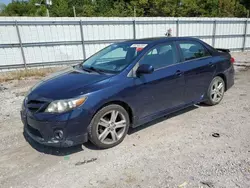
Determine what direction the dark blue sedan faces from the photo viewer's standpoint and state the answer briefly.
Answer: facing the viewer and to the left of the viewer
